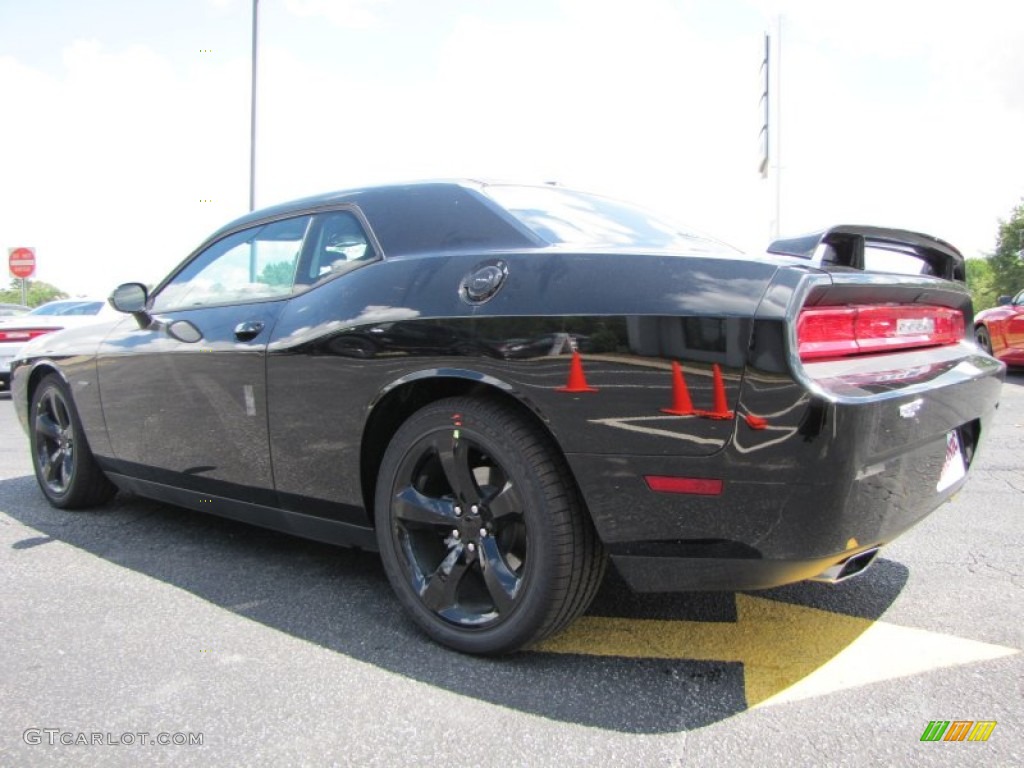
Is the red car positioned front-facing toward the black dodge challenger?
no

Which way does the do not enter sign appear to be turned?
toward the camera

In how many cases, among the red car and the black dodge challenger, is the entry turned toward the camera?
0

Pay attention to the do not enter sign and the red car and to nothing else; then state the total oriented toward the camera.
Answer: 1

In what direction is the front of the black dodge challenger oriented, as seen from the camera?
facing away from the viewer and to the left of the viewer

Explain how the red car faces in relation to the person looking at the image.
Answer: facing away from the viewer and to the left of the viewer

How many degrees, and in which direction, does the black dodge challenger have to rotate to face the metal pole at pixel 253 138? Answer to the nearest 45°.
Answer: approximately 45° to its right
